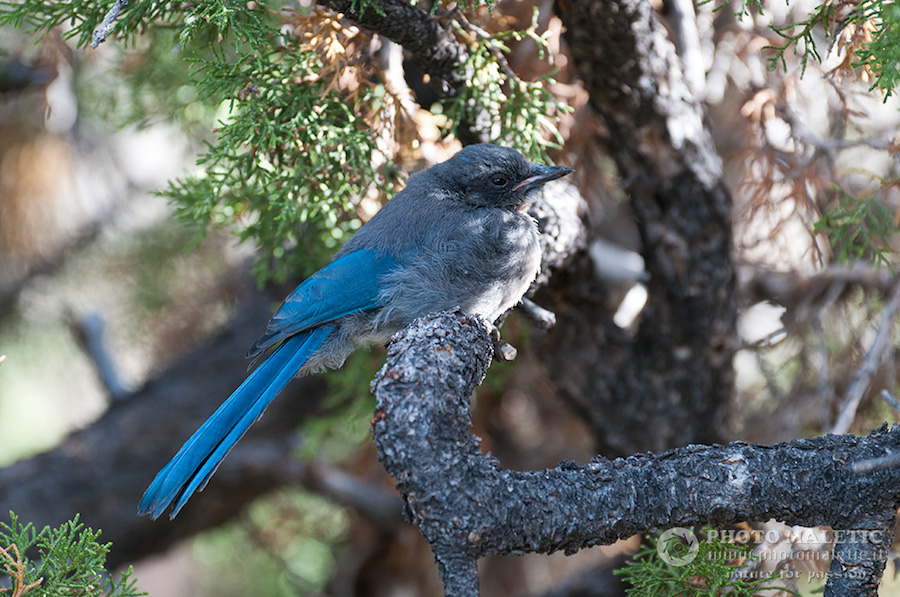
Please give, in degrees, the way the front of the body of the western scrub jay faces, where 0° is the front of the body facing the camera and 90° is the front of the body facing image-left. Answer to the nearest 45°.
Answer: approximately 270°
